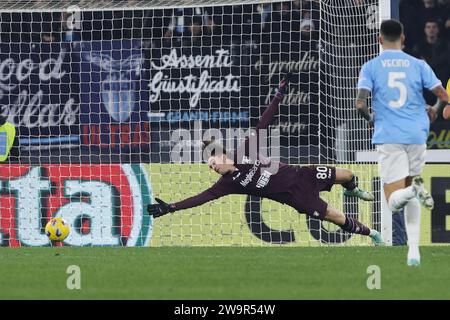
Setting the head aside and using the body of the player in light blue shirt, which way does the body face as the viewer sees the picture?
away from the camera

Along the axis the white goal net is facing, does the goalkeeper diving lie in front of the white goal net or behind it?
in front

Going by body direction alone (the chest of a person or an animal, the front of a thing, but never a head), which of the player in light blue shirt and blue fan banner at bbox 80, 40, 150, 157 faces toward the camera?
the blue fan banner

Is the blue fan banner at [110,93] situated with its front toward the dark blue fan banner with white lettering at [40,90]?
no

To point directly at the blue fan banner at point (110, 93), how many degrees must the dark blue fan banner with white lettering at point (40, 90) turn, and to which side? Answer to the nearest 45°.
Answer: approximately 90° to its left

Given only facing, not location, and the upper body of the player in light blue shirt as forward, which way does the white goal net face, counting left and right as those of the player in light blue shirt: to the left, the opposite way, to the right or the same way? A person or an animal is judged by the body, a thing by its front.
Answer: the opposite way

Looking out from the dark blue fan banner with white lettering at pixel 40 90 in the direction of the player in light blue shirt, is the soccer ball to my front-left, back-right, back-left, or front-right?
front-right

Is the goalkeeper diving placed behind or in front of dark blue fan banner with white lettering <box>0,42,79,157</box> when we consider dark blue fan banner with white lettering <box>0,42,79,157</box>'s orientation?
in front

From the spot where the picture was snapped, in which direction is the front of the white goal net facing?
facing the viewer

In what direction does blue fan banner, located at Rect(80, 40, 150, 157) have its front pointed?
toward the camera

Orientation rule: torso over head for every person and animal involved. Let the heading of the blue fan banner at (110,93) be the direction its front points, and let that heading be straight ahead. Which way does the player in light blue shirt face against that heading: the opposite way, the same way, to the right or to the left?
the opposite way

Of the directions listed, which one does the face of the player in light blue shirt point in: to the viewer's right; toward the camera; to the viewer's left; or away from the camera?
away from the camera
